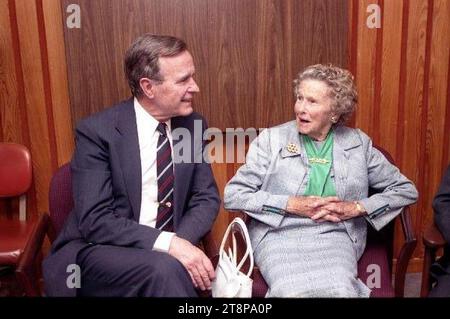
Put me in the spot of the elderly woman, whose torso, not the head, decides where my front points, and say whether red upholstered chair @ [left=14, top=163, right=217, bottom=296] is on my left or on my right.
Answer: on my right

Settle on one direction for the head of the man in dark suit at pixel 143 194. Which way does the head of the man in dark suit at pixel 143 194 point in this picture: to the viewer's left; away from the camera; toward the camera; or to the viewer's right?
to the viewer's right

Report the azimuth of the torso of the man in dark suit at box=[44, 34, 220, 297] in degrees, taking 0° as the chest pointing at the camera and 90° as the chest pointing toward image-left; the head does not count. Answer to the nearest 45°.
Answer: approximately 315°

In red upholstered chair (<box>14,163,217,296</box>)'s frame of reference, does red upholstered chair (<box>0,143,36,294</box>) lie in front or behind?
behind

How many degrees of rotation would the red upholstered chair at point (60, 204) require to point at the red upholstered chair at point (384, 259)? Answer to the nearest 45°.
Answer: approximately 90° to its left

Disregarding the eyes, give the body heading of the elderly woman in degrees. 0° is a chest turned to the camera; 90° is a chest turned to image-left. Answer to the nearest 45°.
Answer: approximately 0°

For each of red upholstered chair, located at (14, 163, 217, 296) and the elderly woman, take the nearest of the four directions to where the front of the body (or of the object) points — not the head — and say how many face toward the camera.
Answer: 2

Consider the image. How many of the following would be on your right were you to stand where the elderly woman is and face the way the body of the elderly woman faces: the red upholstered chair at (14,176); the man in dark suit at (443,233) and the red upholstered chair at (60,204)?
2

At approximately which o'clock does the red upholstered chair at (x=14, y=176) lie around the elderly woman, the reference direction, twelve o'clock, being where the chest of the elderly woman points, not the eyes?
The red upholstered chair is roughly at 3 o'clock from the elderly woman.

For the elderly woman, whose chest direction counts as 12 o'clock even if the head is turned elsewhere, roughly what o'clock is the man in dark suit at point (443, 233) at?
The man in dark suit is roughly at 9 o'clock from the elderly woman.

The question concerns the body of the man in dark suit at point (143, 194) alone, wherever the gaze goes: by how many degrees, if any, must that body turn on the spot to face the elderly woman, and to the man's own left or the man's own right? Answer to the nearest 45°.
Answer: approximately 45° to the man's own left
